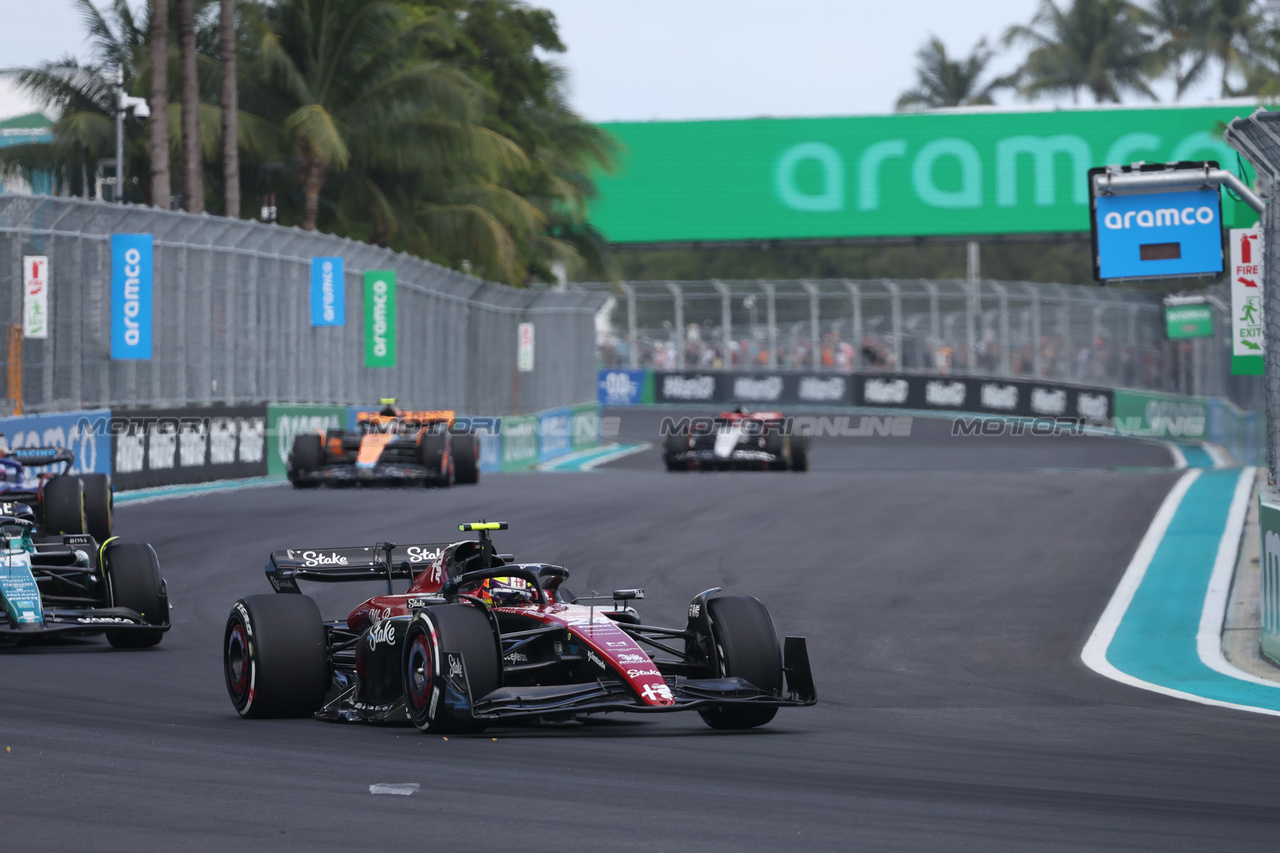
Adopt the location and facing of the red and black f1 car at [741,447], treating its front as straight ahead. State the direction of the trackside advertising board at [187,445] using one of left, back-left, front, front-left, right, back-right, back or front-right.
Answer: front-right

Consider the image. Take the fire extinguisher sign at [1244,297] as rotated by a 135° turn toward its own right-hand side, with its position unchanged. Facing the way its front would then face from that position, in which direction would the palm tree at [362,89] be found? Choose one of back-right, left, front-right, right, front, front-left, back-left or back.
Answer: front

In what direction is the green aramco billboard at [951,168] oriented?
toward the camera

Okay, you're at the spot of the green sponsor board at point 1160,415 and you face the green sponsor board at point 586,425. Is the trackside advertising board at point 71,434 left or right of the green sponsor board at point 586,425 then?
left

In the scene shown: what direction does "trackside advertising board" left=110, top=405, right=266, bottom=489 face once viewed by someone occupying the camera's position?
facing the viewer and to the right of the viewer

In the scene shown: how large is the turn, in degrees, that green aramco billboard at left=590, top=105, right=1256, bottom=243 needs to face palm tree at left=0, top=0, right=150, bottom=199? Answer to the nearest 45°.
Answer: approximately 45° to its right

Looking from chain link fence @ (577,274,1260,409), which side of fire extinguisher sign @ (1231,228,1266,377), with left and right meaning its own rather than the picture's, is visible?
back

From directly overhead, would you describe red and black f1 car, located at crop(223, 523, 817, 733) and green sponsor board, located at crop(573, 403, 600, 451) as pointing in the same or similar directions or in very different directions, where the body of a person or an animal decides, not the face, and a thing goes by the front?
same or similar directions

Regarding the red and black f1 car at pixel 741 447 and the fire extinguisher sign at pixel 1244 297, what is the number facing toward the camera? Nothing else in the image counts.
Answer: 2

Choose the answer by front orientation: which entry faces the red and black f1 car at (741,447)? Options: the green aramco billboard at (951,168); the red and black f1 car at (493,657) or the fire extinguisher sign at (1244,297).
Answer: the green aramco billboard

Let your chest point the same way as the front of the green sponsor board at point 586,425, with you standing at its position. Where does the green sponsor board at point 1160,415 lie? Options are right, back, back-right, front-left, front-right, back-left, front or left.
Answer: front-left

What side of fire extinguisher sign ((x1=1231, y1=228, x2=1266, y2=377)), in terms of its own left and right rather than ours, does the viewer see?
front

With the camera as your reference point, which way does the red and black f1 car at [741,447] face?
facing the viewer

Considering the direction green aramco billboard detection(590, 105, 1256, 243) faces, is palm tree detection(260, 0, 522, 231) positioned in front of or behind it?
in front

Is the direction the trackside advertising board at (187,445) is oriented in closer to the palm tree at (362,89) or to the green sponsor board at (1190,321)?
the green sponsor board

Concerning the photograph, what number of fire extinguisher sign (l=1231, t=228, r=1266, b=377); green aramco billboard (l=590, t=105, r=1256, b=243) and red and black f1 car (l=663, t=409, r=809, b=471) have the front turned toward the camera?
3
